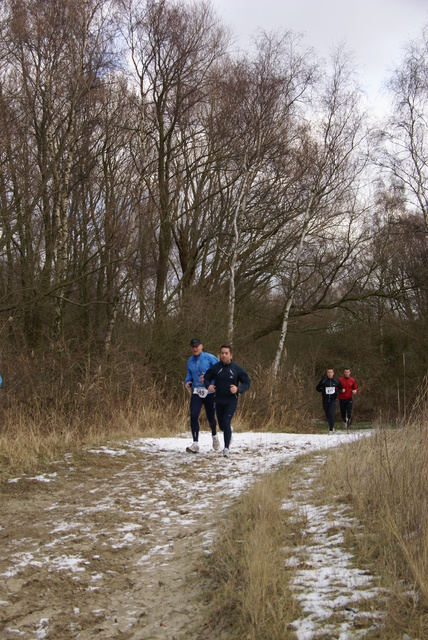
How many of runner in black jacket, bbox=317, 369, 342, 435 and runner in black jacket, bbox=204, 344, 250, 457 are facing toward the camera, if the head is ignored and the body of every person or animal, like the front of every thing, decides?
2

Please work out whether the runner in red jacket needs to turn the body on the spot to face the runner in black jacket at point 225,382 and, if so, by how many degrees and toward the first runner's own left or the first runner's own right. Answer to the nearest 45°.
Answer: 0° — they already face them

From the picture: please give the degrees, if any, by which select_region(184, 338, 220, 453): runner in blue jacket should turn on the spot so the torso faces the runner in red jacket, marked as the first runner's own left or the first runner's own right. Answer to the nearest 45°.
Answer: approximately 180°

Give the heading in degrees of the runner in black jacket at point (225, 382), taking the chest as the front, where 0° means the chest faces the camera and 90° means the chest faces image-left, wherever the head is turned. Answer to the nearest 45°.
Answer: approximately 0°

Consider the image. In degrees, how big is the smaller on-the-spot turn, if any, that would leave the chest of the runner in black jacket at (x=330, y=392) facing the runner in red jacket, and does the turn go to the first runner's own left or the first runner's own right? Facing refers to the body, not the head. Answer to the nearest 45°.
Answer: approximately 135° to the first runner's own left

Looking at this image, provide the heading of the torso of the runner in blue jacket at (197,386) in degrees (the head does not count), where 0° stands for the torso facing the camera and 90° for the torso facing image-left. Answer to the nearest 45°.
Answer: approximately 45°

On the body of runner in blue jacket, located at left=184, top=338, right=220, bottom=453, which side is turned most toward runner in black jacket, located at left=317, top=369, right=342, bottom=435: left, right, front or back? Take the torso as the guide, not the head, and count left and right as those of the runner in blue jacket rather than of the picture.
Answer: back

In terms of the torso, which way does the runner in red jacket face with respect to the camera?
toward the camera

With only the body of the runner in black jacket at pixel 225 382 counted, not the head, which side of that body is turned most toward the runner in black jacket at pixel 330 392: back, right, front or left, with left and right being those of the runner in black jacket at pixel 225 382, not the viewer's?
back

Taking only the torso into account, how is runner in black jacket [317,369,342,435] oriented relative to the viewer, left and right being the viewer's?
facing the viewer

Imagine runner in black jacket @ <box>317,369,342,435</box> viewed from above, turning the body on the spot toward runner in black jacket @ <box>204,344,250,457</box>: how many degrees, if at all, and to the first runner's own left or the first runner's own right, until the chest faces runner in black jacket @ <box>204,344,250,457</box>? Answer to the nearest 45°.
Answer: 0° — they already face them

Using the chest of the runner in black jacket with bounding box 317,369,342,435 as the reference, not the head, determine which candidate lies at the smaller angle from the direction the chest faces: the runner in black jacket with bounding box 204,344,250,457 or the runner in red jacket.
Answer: the runner in black jacket

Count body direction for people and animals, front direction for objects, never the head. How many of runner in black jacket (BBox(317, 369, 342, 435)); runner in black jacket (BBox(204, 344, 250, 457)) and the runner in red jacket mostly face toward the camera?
3

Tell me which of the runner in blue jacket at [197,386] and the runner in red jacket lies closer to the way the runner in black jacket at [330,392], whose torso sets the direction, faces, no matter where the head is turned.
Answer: the runner in blue jacket

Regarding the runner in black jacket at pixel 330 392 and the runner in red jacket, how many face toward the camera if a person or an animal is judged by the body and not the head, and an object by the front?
2

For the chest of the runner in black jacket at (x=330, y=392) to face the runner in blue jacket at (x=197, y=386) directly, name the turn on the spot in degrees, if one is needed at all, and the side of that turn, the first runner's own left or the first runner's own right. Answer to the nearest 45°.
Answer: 0° — they already face them
